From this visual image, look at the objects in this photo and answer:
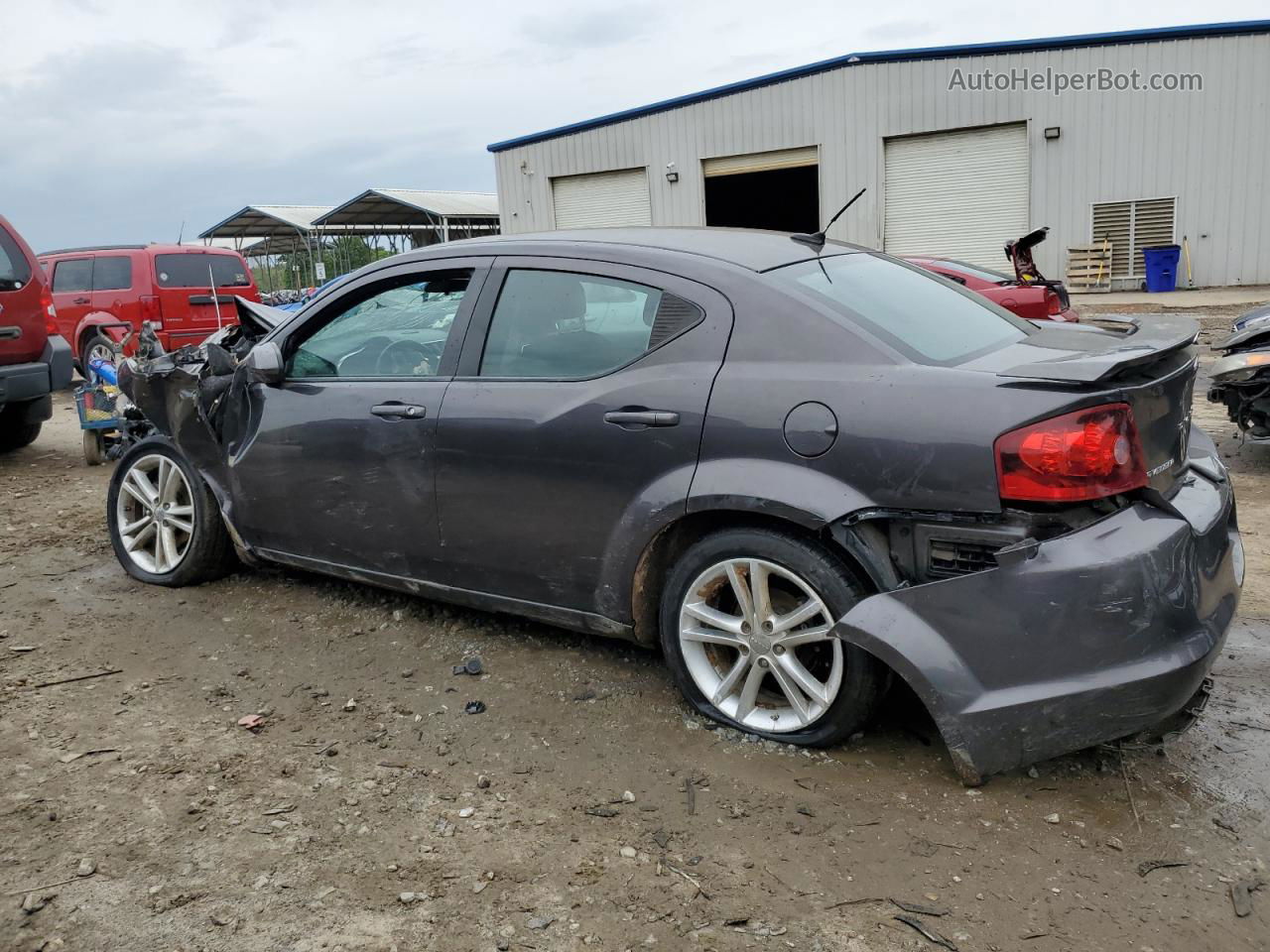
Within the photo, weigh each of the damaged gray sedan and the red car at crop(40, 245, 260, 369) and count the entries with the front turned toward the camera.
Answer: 0

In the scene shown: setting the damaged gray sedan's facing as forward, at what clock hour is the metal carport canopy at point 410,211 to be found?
The metal carport canopy is roughly at 1 o'clock from the damaged gray sedan.

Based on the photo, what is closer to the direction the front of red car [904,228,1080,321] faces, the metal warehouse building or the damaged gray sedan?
the metal warehouse building

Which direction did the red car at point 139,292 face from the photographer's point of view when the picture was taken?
facing away from the viewer and to the left of the viewer

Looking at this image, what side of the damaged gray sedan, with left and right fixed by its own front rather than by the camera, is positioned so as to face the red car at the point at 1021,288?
right

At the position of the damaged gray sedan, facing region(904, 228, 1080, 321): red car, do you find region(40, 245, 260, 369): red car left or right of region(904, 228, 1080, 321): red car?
left

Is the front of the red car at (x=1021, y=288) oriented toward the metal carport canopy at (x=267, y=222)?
yes

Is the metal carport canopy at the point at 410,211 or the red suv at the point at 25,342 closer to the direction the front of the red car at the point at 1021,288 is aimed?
the metal carport canopy

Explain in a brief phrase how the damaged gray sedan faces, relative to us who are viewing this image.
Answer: facing away from the viewer and to the left of the viewer

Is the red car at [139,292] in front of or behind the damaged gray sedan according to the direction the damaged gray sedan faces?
in front

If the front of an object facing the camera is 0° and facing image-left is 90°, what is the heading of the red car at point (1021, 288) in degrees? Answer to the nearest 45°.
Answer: approximately 135°

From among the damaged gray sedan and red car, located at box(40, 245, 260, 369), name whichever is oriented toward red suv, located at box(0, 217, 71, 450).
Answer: the damaged gray sedan

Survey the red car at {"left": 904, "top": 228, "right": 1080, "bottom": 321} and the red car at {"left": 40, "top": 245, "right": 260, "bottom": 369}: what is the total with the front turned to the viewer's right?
0

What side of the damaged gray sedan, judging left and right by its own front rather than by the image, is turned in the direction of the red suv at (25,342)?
front

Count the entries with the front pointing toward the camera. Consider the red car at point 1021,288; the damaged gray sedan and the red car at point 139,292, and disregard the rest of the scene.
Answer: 0
